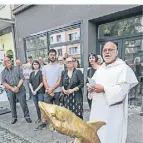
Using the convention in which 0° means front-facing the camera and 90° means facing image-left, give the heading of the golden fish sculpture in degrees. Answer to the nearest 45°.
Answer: approximately 90°

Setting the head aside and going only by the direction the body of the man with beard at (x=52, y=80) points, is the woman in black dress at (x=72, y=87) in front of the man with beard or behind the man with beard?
in front

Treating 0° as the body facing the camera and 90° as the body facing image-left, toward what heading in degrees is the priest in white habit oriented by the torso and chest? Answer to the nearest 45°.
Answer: approximately 45°

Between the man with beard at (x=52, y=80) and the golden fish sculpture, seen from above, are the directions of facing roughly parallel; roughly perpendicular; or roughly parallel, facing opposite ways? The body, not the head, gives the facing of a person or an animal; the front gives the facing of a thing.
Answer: roughly perpendicular

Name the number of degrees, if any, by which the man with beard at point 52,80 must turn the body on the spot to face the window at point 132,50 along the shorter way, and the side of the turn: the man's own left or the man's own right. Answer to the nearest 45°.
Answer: approximately 135° to the man's own left

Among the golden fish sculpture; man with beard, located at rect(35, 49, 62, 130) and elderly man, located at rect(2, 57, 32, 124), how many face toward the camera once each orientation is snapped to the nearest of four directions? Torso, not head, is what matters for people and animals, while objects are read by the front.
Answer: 2

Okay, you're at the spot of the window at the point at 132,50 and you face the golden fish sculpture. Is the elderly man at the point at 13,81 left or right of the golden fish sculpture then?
right

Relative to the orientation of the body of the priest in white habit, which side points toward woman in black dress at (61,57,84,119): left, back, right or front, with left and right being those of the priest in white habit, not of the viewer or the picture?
right

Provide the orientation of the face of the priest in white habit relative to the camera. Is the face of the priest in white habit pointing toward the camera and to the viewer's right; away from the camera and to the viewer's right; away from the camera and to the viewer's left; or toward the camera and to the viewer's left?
toward the camera and to the viewer's left

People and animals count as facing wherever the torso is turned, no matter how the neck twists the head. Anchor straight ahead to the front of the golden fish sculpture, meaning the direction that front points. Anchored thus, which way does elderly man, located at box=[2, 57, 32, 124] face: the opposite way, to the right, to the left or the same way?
to the left
